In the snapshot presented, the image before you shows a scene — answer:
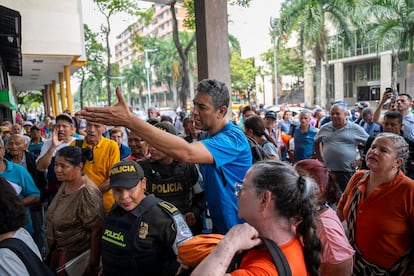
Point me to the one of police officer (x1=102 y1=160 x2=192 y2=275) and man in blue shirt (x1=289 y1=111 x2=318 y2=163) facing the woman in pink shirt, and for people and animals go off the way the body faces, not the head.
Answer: the man in blue shirt

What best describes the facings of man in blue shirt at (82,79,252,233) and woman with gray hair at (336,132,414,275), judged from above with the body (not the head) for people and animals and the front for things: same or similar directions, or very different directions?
same or similar directions

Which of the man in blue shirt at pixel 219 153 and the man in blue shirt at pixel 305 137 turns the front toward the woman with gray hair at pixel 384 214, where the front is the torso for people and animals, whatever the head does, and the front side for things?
the man in blue shirt at pixel 305 137

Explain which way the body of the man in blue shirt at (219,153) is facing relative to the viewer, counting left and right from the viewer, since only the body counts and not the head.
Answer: facing to the left of the viewer

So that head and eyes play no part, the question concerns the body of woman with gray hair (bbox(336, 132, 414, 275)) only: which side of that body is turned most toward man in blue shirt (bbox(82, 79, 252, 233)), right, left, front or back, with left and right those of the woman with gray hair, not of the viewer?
front

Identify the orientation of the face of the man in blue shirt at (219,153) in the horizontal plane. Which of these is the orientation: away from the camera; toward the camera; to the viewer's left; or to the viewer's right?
to the viewer's left

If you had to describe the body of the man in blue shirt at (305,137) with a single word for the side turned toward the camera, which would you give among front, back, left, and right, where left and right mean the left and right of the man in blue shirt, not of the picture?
front

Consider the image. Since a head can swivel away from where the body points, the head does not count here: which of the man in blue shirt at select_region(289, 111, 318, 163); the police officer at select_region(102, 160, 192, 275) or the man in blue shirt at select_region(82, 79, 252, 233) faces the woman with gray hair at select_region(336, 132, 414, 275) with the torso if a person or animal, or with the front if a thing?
the man in blue shirt at select_region(289, 111, 318, 163)

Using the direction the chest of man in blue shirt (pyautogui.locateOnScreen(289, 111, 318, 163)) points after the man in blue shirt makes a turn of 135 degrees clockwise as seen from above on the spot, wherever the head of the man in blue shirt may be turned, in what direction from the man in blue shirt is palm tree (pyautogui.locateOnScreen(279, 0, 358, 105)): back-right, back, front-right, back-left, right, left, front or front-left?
front-right

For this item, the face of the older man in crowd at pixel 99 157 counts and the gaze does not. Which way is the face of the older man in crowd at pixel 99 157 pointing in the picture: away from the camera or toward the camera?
toward the camera
